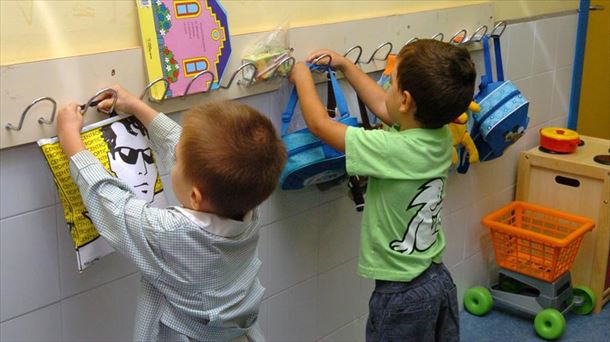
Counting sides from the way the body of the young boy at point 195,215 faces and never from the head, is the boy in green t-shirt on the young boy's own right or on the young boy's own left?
on the young boy's own right

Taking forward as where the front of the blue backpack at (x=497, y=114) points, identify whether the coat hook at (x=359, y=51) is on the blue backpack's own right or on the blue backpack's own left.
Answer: on the blue backpack's own right

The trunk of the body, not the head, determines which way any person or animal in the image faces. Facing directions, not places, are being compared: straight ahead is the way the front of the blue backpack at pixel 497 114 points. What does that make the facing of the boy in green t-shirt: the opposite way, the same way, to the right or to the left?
the opposite way

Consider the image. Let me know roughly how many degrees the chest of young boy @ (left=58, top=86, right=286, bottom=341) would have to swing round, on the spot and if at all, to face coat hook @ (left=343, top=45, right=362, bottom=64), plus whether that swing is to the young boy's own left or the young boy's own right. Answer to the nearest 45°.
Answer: approximately 90° to the young boy's own right

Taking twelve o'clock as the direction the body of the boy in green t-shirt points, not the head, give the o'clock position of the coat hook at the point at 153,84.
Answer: The coat hook is roughly at 10 o'clock from the boy in green t-shirt.

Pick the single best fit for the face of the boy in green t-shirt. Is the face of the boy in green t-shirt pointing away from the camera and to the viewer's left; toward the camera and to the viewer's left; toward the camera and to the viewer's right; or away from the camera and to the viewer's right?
away from the camera and to the viewer's left

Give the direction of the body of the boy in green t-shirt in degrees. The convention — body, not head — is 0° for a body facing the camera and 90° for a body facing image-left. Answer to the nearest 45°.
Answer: approximately 135°

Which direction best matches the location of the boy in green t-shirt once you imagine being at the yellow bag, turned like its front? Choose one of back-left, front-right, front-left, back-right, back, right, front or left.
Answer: front-left

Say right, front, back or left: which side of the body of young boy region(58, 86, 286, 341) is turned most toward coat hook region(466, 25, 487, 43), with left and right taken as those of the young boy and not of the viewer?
right

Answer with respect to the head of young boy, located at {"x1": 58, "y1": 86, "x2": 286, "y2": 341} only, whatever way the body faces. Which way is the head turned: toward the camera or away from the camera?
away from the camera
